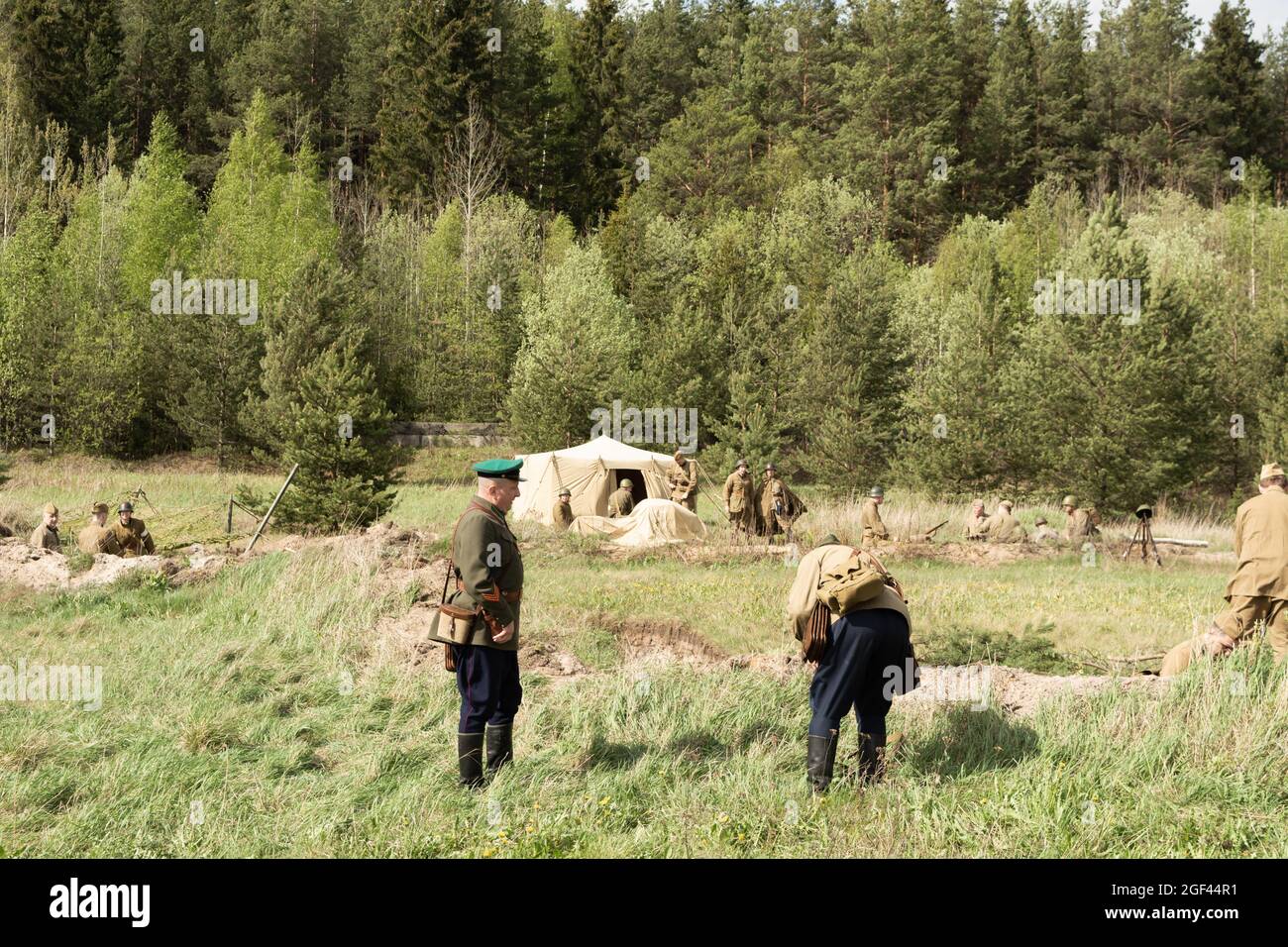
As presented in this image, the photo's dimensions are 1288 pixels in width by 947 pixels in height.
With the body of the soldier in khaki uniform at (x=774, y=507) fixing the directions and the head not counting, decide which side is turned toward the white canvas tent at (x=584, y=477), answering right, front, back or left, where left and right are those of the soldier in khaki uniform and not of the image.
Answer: right

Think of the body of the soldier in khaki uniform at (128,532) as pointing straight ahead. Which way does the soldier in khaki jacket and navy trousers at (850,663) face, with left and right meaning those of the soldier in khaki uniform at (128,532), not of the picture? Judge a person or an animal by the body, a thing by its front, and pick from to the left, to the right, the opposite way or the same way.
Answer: the opposite way

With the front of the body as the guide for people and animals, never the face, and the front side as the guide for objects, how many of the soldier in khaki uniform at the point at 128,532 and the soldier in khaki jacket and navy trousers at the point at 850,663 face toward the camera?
1

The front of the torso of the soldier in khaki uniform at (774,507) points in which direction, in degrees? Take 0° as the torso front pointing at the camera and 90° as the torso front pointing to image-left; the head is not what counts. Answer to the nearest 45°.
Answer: approximately 45°

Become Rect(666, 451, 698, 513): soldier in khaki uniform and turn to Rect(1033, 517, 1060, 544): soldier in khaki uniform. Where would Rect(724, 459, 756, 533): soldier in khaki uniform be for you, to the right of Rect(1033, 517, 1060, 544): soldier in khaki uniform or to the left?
right

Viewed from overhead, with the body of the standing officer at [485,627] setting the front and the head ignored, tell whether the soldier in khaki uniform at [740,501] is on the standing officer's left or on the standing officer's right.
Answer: on the standing officer's left

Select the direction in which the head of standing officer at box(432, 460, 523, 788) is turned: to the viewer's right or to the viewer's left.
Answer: to the viewer's right

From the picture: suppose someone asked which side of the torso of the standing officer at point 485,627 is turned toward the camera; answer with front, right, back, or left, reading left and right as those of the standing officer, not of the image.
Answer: right

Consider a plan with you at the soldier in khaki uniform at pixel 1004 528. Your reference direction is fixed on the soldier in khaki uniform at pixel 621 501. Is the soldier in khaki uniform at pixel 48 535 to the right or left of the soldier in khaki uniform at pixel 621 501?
left
